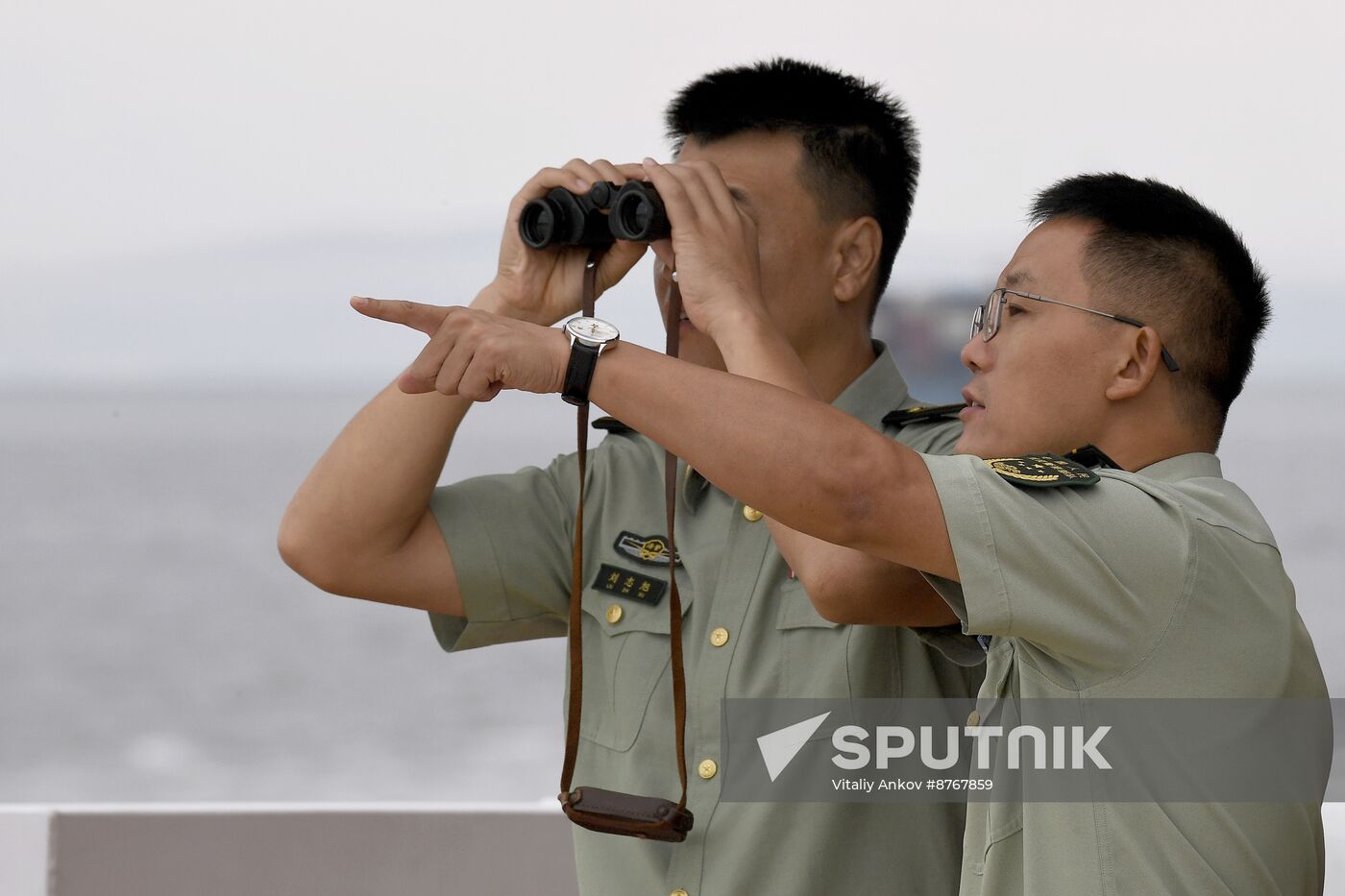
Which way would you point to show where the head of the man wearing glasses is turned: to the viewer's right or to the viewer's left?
to the viewer's left

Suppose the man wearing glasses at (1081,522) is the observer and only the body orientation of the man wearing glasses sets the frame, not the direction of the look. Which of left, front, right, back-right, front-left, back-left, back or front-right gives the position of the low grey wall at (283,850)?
front-right

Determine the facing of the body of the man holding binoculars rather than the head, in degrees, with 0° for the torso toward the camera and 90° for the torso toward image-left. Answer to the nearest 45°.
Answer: approximately 45°

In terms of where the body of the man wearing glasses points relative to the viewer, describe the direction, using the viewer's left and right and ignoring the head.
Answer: facing to the left of the viewer

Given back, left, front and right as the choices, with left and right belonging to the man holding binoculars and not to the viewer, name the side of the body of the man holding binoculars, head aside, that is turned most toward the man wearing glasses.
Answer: left

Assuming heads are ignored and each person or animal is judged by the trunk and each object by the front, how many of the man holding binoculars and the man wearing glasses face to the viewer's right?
0

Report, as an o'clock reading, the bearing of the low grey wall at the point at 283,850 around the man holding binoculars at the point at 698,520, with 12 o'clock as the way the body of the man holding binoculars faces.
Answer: The low grey wall is roughly at 3 o'clock from the man holding binoculars.
